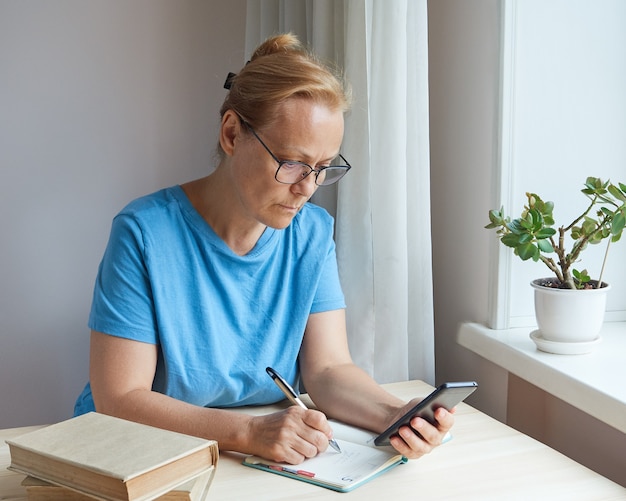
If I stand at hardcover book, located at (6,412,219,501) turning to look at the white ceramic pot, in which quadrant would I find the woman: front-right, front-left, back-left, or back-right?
front-left

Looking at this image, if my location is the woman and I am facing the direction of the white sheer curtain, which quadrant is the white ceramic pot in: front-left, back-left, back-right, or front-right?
front-right

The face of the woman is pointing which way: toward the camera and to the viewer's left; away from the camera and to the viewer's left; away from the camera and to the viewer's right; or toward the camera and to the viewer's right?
toward the camera and to the viewer's right

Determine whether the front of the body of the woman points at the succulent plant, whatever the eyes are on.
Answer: no

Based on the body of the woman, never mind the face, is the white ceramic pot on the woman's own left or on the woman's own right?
on the woman's own left

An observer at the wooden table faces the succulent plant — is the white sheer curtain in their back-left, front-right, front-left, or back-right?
front-left
